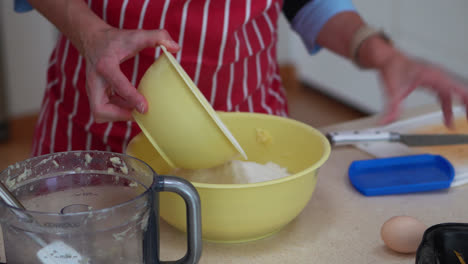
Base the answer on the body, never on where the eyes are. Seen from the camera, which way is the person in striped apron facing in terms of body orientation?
toward the camera

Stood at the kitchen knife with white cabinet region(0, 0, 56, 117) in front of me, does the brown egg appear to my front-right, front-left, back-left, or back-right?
back-left

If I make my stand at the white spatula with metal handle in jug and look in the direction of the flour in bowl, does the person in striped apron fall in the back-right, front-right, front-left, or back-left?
front-left

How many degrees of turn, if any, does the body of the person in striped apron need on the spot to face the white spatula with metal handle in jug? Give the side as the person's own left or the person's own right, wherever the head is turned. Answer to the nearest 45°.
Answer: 0° — they already face it
